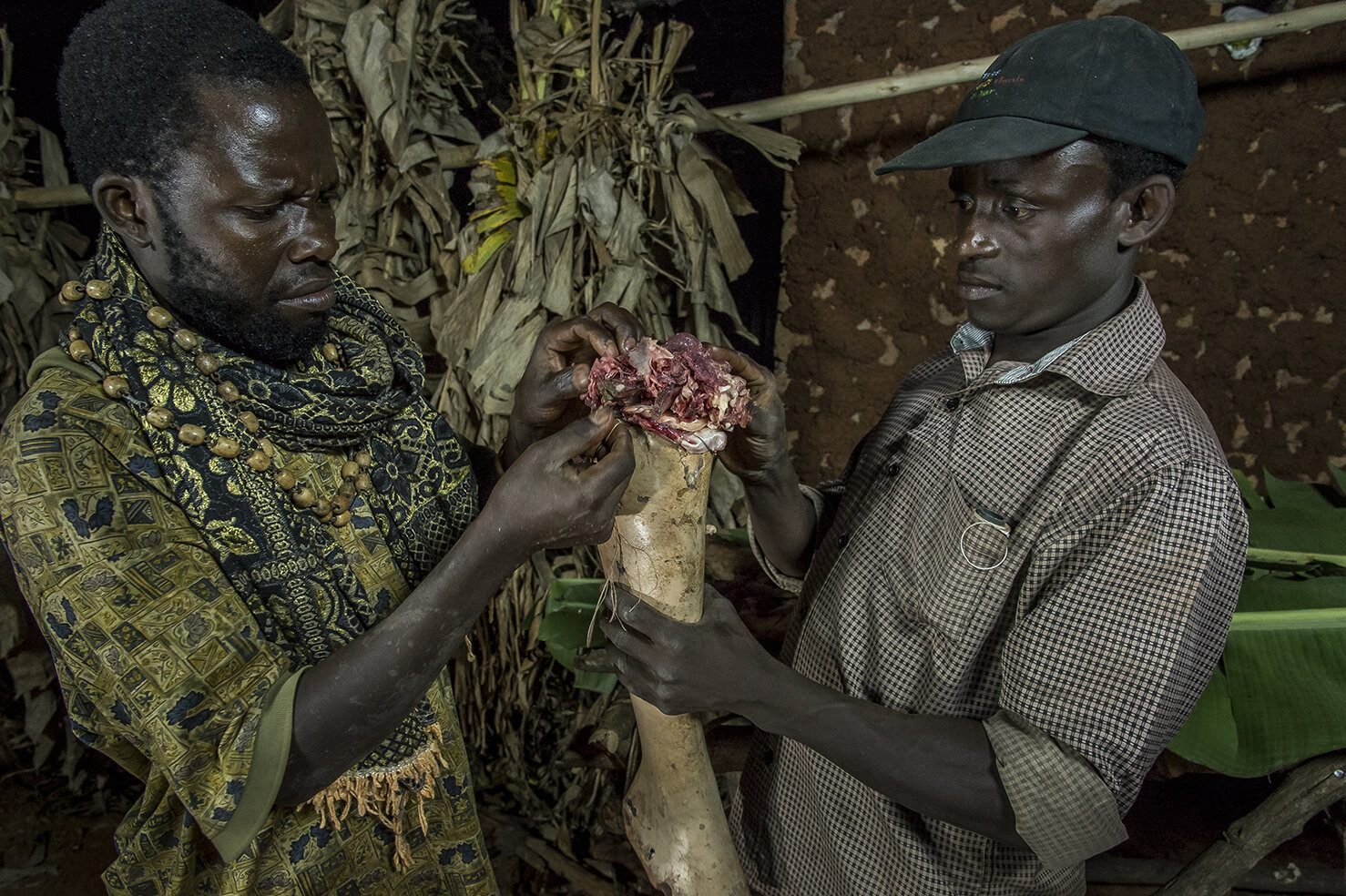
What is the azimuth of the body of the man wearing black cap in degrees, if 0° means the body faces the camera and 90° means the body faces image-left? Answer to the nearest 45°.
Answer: approximately 45°

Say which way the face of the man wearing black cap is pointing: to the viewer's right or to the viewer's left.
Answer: to the viewer's left

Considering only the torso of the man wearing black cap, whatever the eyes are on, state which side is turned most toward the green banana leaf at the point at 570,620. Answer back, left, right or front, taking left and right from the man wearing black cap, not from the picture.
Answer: right
